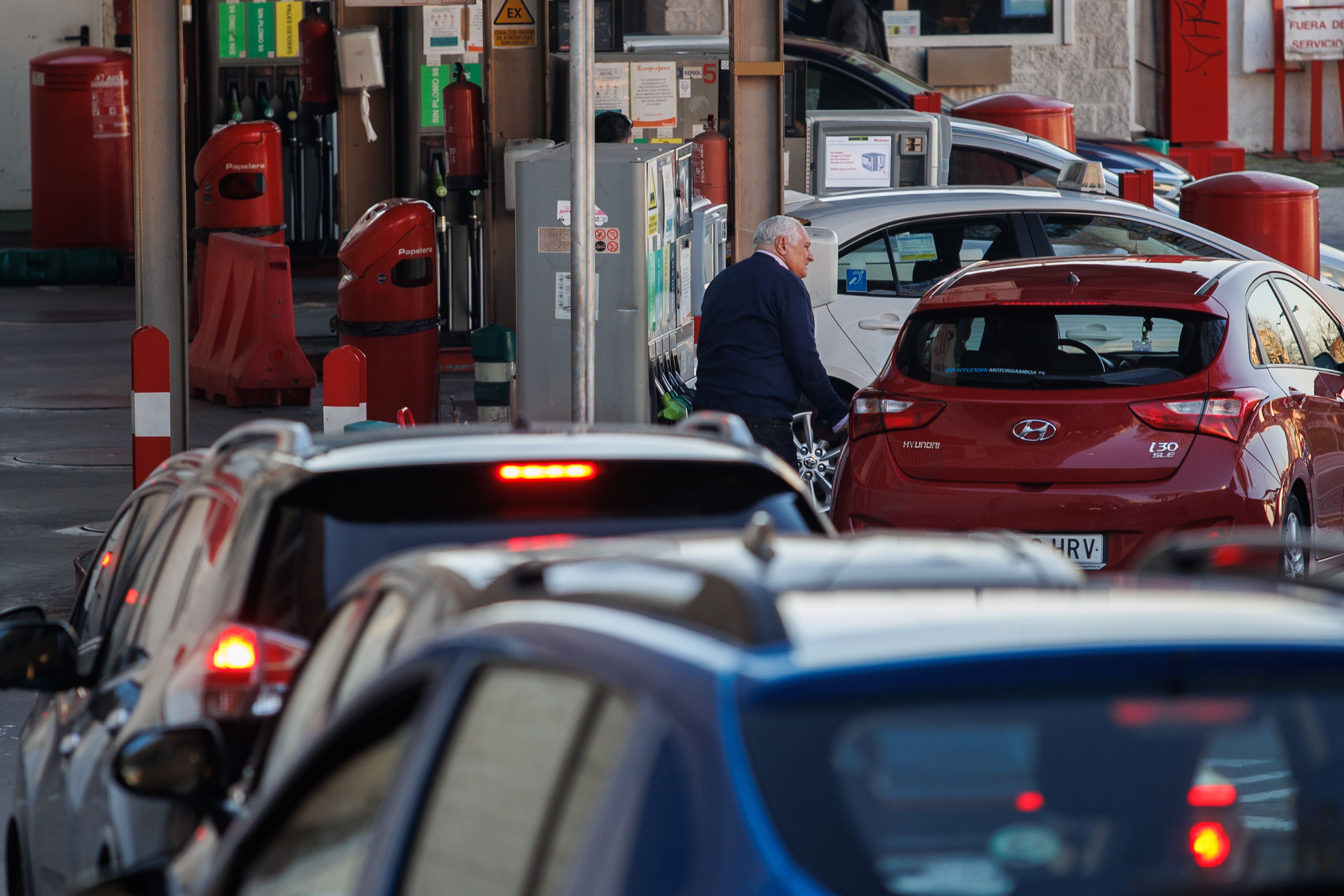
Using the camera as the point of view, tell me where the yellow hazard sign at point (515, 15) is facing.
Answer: facing the viewer

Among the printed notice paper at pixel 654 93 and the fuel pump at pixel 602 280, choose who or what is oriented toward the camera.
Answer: the printed notice paper

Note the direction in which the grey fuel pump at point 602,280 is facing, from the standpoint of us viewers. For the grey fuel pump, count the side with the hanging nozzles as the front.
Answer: facing to the right of the viewer

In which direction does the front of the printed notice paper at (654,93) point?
toward the camera

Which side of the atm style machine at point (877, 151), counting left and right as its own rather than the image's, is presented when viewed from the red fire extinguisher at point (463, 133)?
right

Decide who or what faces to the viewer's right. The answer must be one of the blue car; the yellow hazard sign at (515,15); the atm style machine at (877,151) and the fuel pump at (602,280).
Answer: the fuel pump at (602,280)

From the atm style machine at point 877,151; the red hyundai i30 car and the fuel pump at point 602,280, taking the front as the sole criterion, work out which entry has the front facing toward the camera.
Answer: the atm style machine at point 877,151

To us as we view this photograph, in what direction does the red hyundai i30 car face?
facing away from the viewer and to the right of the viewer

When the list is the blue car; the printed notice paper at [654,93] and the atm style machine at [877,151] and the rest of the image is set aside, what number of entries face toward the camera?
2

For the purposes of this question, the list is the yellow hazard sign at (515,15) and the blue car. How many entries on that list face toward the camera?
1

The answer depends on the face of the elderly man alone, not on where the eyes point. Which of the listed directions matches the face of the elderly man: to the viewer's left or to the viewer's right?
to the viewer's right
